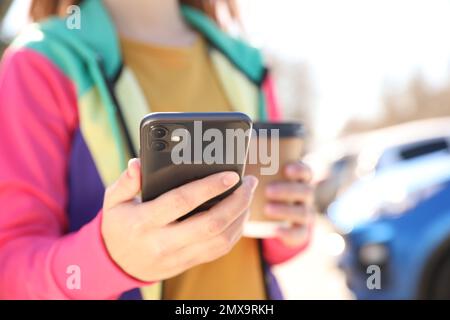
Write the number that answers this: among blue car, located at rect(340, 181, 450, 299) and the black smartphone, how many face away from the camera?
1

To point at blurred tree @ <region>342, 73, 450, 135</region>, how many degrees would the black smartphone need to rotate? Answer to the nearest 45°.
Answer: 0° — it already faces it

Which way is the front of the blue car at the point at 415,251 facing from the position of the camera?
facing the viewer and to the left of the viewer

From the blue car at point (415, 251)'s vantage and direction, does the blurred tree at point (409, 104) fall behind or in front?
behind

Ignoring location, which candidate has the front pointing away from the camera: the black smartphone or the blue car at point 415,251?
the black smartphone

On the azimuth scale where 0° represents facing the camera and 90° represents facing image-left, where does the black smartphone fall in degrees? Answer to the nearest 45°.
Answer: approximately 180°

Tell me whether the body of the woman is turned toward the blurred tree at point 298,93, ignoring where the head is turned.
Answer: no

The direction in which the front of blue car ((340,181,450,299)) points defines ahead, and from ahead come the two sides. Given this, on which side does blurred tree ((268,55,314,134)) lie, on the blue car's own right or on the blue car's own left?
on the blue car's own right

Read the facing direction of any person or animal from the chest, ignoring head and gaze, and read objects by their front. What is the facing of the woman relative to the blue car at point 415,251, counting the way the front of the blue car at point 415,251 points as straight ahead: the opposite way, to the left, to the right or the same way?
to the left

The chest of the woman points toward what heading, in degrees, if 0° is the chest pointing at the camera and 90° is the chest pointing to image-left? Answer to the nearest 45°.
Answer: approximately 315°

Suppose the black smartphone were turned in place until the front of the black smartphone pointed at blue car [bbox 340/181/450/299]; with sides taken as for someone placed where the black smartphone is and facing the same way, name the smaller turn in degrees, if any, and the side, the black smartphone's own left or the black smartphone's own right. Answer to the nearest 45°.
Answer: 0° — it already faces it

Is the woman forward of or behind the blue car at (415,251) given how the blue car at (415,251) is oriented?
forward

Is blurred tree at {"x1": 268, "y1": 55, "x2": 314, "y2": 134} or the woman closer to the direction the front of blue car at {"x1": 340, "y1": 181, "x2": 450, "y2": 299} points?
the woman

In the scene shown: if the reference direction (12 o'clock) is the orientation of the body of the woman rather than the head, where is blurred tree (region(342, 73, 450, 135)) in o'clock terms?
The blurred tree is roughly at 8 o'clock from the woman.

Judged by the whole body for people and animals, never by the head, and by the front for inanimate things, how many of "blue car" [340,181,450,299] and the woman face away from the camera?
0
